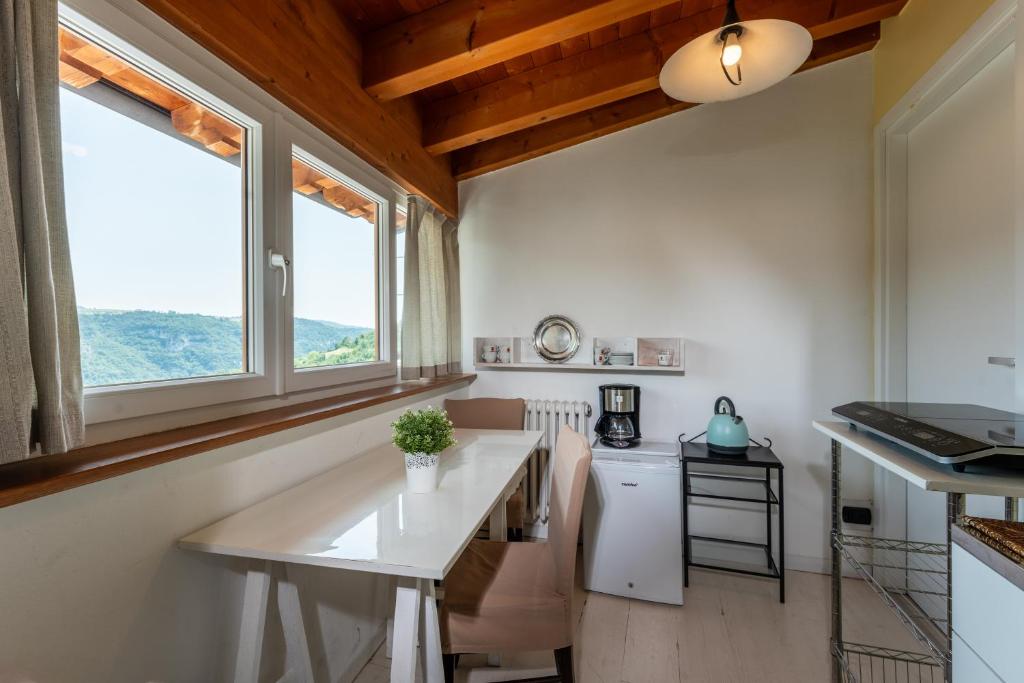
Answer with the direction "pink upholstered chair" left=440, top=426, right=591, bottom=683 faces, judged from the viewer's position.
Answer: facing to the left of the viewer

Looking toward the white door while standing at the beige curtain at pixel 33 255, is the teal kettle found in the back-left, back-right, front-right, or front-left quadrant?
front-left

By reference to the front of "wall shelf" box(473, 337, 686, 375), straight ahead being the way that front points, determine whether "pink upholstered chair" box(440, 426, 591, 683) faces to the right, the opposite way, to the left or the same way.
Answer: to the right

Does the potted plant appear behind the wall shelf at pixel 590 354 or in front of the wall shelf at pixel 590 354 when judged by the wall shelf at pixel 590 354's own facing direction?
in front

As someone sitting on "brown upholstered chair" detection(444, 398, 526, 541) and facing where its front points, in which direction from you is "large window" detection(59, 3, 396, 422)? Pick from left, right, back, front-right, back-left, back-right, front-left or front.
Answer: front-right

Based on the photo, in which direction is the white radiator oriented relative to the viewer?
toward the camera

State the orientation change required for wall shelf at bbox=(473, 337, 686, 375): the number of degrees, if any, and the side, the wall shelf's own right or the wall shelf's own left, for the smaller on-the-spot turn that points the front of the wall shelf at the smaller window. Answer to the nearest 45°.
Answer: approximately 45° to the wall shelf's own right

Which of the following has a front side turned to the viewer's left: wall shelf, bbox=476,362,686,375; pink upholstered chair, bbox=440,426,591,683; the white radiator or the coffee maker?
the pink upholstered chair

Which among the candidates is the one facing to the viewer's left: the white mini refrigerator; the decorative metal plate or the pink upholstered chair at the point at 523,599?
the pink upholstered chair

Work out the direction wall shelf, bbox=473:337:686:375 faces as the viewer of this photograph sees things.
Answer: facing the viewer

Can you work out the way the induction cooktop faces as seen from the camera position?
facing the viewer and to the left of the viewer

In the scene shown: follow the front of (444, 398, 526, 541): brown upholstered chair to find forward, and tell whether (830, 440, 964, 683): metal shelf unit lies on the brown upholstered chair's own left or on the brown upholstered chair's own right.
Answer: on the brown upholstered chair's own left

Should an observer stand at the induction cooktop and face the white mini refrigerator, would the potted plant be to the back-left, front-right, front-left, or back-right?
front-left

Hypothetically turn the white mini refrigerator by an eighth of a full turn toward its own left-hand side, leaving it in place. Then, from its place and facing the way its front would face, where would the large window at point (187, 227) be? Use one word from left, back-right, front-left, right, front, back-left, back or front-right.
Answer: right

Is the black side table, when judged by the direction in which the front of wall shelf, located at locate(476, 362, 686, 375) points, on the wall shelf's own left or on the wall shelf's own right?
on the wall shelf's own left
